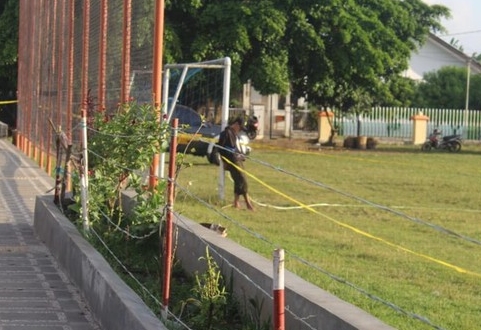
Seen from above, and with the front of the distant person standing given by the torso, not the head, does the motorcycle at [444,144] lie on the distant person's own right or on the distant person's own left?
on the distant person's own left

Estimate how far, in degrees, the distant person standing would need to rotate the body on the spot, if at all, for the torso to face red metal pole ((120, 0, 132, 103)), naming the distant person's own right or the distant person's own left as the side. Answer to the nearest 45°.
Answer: approximately 90° to the distant person's own right

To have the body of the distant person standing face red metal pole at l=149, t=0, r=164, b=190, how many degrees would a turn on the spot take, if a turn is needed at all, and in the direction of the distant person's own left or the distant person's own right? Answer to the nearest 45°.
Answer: approximately 90° to the distant person's own right
